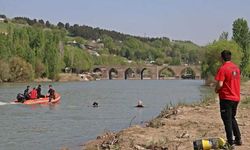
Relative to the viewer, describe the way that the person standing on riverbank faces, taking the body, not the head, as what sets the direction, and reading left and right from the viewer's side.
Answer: facing away from the viewer and to the left of the viewer
